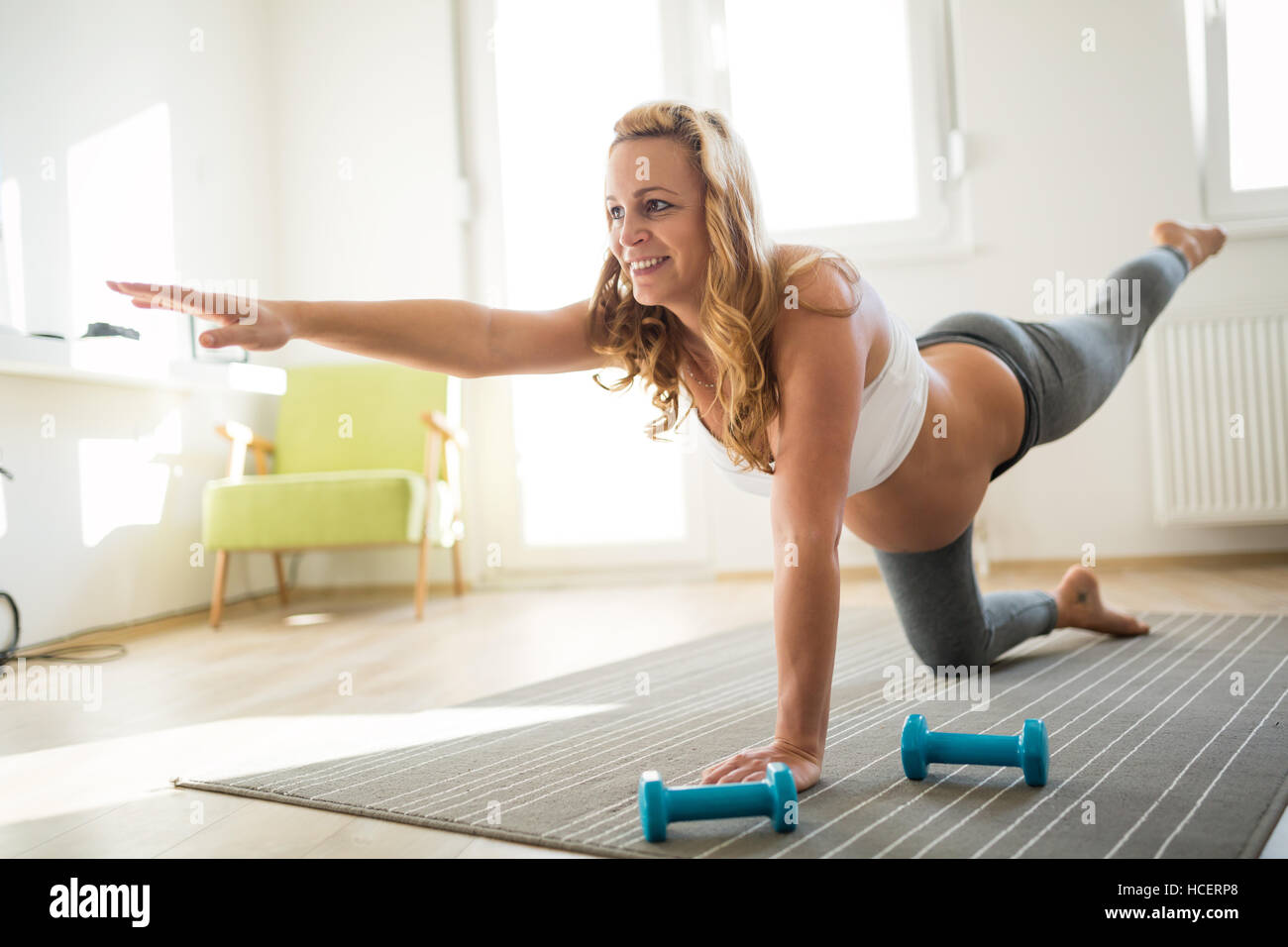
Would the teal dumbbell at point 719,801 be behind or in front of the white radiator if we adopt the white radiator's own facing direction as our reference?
in front

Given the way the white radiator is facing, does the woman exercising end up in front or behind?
in front

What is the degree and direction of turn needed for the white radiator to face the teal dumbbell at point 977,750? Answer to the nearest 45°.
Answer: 0° — it already faces it

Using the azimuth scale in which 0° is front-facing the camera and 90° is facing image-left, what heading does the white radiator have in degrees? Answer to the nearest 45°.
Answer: approximately 0°

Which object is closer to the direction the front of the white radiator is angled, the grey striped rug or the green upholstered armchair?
the grey striped rug

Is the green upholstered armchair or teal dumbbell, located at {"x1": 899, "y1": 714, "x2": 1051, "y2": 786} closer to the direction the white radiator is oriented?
the teal dumbbell

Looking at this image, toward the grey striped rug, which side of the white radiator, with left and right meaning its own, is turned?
front
